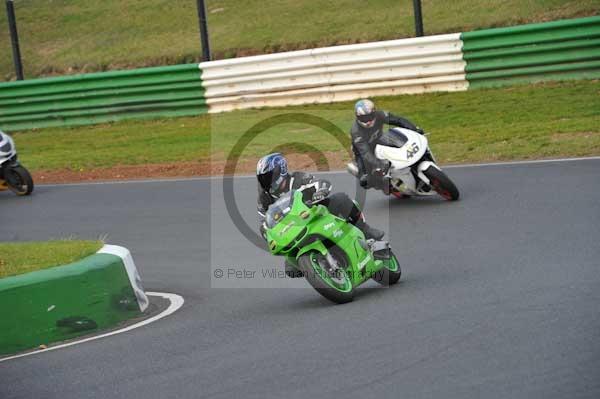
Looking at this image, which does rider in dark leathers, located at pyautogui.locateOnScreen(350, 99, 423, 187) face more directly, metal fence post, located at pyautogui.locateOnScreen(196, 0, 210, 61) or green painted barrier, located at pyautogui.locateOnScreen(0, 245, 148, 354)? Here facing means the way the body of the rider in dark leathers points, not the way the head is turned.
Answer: the green painted barrier

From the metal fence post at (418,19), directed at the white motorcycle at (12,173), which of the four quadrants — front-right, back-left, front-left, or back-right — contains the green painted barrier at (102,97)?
front-right

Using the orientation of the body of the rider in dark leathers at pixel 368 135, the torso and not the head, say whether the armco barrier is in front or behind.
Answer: behind

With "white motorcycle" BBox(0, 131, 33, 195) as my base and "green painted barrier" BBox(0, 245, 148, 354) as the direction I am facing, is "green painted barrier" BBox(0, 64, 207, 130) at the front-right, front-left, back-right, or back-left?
back-left

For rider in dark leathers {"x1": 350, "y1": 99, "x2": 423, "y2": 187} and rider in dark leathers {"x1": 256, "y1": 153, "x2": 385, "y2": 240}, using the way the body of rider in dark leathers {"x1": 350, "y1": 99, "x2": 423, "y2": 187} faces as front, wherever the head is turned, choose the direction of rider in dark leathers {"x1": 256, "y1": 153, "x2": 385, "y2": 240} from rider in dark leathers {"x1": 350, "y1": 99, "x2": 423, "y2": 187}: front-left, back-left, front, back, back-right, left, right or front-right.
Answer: front-right
